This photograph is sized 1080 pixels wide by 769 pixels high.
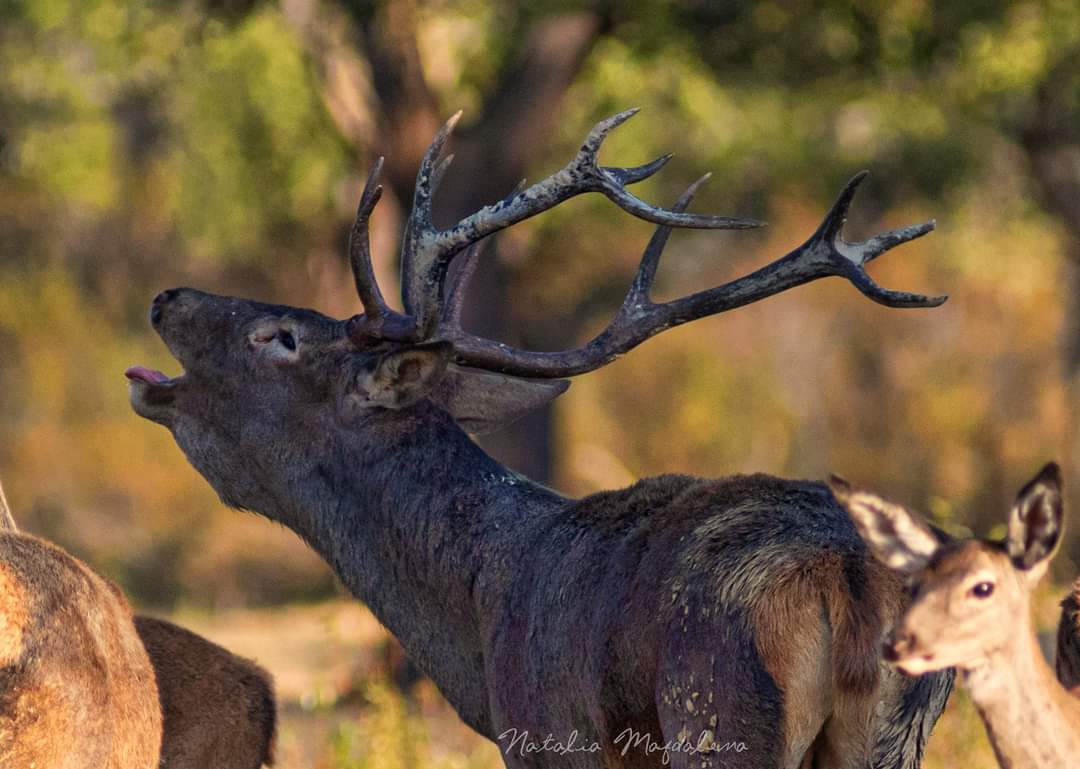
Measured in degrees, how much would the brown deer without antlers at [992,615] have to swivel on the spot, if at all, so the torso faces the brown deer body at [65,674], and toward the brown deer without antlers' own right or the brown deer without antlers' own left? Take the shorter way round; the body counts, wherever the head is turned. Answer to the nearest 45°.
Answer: approximately 45° to the brown deer without antlers' own right

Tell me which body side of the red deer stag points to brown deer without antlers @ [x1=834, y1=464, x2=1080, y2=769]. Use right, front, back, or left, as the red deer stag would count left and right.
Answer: back

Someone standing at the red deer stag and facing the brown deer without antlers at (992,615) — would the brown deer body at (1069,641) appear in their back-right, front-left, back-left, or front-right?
front-left

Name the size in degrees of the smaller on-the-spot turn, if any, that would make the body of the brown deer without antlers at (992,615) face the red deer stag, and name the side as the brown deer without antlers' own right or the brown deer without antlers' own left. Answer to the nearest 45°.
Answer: approximately 90° to the brown deer without antlers' own right

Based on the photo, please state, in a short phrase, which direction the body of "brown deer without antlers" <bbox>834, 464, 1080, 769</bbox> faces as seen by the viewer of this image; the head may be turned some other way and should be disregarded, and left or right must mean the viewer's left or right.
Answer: facing the viewer and to the left of the viewer

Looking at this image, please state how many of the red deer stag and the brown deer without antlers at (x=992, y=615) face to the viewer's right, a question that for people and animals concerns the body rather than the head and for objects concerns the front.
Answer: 0

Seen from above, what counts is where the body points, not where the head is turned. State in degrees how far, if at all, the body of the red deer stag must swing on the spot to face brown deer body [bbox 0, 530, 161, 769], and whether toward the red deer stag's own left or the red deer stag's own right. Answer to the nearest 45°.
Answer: approximately 45° to the red deer stag's own left

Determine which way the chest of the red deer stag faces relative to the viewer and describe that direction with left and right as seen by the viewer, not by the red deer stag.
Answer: facing away from the viewer and to the left of the viewer
